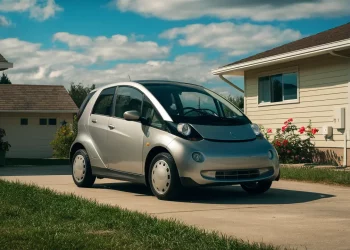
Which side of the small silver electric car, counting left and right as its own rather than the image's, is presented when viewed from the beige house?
left

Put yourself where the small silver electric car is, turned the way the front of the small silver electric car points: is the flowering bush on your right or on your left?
on your left

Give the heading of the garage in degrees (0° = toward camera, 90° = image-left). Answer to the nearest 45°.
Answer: approximately 0°

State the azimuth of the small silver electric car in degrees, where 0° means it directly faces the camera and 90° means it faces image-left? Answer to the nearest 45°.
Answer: approximately 315°

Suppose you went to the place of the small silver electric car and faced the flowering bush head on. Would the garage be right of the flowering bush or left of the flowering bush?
left
